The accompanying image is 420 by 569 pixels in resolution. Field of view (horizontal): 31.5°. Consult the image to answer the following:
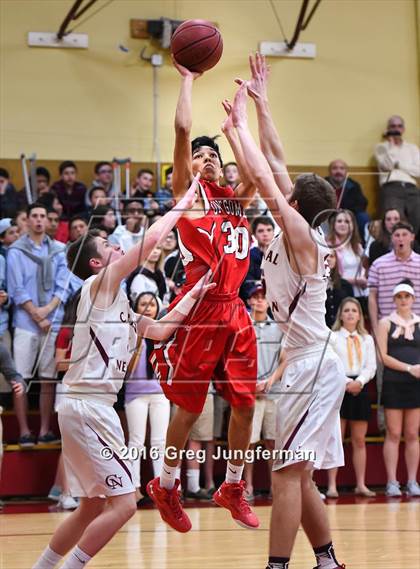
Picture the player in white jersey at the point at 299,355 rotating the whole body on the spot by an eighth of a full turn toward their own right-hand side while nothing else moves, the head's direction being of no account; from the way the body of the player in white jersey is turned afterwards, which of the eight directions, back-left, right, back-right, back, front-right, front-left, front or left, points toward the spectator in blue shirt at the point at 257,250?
front-right

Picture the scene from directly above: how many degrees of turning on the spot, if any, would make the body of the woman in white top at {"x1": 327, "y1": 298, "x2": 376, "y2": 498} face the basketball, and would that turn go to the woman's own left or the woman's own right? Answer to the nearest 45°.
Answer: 0° — they already face it

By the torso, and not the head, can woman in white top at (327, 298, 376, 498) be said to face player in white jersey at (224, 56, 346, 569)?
yes

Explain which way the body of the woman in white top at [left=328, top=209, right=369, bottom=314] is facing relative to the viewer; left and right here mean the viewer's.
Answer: facing the viewer

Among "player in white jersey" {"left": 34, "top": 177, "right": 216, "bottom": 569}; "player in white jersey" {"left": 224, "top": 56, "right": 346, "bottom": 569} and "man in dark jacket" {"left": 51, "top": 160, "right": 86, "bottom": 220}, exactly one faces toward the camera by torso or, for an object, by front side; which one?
the man in dark jacket

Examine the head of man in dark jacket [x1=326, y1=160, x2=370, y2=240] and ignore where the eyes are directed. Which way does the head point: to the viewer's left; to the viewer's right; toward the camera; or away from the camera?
toward the camera

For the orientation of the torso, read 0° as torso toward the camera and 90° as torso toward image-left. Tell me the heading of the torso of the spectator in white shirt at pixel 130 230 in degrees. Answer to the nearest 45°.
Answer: approximately 0°

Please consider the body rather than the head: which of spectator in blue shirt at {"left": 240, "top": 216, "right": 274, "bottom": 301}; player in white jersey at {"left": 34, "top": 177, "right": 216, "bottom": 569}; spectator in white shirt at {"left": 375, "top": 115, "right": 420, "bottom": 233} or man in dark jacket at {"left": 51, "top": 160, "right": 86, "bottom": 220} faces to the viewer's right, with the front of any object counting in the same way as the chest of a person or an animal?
the player in white jersey

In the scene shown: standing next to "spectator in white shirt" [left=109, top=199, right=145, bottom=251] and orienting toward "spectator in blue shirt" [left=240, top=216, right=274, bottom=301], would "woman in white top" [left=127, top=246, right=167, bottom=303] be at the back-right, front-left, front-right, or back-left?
front-right

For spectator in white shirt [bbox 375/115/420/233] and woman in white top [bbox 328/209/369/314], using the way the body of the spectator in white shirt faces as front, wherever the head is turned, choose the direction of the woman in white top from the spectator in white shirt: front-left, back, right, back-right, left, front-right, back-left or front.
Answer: front

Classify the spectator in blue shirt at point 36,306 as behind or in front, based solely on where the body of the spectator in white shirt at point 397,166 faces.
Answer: in front

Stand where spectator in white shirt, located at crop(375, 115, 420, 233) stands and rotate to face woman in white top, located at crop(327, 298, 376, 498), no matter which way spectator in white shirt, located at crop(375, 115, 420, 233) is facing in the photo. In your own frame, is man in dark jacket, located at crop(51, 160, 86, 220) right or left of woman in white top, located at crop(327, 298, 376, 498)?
right

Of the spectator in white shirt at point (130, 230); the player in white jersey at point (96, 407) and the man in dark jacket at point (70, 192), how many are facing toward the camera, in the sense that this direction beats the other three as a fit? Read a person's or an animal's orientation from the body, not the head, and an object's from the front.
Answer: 2

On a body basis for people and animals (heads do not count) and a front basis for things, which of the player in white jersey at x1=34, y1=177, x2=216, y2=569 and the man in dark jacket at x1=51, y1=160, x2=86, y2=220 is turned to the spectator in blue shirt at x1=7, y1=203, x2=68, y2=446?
the man in dark jacket

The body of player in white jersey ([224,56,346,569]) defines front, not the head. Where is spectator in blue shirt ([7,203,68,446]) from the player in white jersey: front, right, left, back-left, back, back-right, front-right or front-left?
front-right

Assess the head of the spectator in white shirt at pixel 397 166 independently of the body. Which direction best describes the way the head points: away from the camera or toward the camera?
toward the camera

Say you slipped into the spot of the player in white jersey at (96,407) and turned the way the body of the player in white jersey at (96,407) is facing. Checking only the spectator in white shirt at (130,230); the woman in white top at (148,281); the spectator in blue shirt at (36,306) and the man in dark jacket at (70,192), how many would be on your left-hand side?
4

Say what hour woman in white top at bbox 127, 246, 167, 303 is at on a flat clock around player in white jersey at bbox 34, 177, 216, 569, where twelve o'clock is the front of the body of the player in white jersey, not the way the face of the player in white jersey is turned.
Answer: The woman in white top is roughly at 9 o'clock from the player in white jersey.

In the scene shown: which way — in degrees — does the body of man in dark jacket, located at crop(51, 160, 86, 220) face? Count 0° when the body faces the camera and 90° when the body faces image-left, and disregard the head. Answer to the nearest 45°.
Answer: approximately 0°
